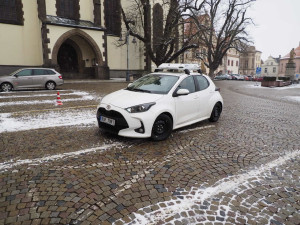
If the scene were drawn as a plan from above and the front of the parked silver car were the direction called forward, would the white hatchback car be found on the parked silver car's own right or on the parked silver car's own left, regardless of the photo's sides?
on the parked silver car's own left

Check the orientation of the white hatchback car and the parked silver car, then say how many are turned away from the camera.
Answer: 0

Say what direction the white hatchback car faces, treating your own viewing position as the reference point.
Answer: facing the viewer and to the left of the viewer

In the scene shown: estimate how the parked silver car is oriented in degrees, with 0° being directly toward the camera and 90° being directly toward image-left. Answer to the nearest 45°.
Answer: approximately 90°

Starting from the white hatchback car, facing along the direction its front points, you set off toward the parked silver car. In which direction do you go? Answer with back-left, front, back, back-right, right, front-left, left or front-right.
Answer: right

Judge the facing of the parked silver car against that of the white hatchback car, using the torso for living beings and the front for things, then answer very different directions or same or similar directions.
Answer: same or similar directions
